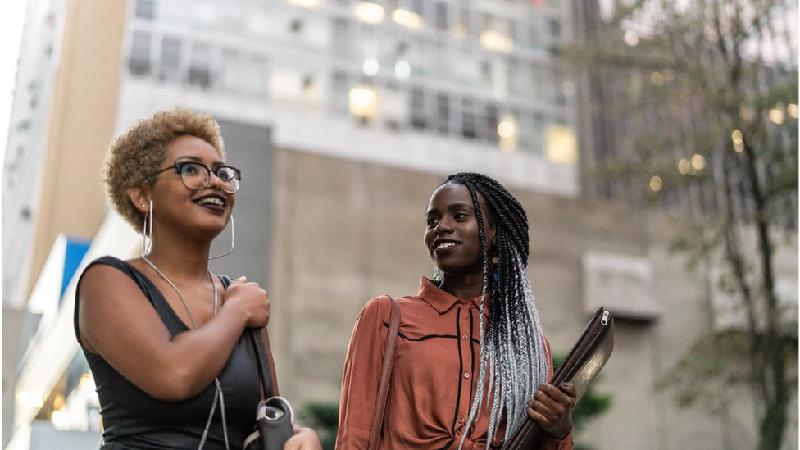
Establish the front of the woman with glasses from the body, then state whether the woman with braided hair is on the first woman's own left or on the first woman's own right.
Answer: on the first woman's own left

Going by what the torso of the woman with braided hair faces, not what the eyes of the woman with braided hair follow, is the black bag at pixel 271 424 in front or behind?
in front

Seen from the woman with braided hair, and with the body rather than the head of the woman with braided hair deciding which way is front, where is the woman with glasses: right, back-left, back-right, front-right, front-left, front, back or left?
front-right

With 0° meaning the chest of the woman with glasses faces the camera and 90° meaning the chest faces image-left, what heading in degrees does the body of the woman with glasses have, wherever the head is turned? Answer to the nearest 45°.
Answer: approximately 315°

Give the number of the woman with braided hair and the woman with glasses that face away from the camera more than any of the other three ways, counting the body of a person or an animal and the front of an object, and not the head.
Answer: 0

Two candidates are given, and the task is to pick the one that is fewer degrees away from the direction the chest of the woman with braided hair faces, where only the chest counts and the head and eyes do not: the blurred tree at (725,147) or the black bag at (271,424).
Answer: the black bag

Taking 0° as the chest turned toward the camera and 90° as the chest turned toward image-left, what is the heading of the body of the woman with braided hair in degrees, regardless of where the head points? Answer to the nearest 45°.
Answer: approximately 0°
